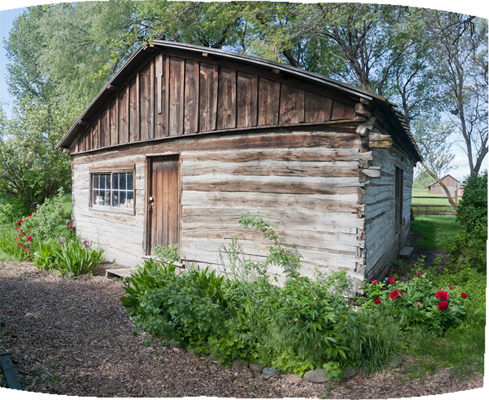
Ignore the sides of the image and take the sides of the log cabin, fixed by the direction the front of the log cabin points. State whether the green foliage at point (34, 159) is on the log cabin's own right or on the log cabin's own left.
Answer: on the log cabin's own right

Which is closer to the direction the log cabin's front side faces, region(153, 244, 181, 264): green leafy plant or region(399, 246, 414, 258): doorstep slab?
the green leafy plant

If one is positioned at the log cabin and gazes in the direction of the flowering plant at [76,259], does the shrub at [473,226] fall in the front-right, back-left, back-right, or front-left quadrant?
back-left

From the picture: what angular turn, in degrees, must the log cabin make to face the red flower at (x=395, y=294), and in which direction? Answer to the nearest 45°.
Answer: approximately 90° to its left

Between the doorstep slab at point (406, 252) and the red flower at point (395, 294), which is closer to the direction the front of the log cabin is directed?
the red flower

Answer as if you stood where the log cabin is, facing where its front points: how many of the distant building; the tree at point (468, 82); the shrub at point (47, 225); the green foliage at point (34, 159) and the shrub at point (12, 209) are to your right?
3

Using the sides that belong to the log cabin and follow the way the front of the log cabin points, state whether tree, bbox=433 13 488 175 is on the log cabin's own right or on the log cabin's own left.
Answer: on the log cabin's own left

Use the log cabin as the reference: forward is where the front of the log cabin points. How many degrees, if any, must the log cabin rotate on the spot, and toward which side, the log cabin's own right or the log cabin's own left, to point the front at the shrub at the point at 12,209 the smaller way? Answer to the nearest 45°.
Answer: approximately 90° to the log cabin's own right

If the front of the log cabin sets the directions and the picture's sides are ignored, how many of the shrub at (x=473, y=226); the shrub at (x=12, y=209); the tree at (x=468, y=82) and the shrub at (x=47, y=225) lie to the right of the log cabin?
2

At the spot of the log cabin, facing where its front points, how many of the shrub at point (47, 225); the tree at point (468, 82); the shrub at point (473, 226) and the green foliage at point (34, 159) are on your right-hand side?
2

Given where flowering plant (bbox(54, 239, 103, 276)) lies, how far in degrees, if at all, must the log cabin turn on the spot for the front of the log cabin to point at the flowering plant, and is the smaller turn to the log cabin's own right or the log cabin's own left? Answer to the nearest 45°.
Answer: approximately 90° to the log cabin's own right

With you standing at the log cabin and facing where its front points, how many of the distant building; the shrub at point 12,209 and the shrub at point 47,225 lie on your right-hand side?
2

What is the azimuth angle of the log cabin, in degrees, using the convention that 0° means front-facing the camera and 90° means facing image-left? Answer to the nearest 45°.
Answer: approximately 45°

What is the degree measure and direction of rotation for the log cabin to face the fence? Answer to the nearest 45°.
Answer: approximately 180°

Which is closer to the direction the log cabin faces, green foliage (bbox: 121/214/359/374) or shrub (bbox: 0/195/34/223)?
the green foliage
